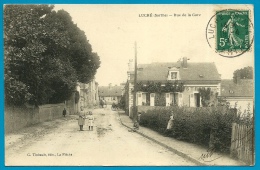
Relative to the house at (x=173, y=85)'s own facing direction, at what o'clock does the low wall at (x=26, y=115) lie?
The low wall is roughly at 1 o'clock from the house.

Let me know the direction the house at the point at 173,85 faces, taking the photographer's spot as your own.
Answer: facing the viewer

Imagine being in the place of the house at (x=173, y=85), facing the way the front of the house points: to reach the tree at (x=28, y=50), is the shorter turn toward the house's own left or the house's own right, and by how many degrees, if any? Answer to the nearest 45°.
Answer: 0° — it already faces it

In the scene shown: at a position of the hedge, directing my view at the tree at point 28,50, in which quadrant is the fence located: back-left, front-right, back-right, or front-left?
back-left

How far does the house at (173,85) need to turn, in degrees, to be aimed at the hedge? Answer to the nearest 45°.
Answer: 0° — it already faces it
